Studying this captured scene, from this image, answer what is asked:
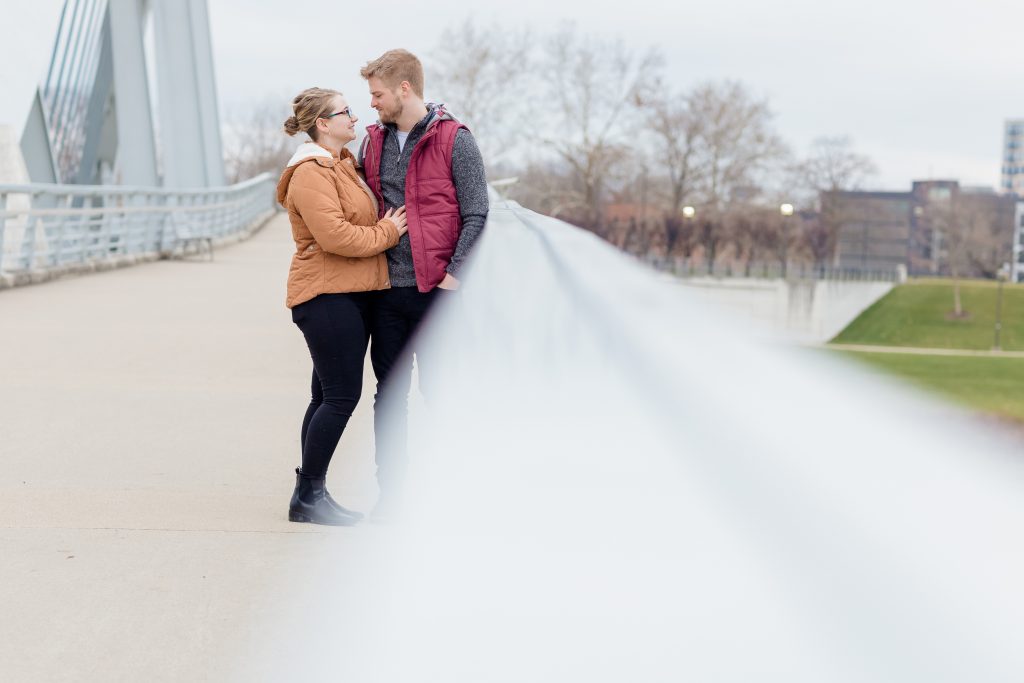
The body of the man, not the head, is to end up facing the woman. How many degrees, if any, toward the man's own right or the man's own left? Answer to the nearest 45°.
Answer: approximately 45° to the man's own right

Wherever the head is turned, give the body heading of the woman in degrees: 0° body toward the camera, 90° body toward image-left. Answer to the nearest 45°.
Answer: approximately 270°

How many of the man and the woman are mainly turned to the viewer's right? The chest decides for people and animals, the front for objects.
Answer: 1

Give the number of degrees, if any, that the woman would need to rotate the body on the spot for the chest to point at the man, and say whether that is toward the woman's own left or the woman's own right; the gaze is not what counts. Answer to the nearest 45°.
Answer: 0° — they already face them

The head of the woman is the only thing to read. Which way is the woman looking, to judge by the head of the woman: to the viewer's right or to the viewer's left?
to the viewer's right

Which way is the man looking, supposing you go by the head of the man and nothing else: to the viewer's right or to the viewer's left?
to the viewer's left

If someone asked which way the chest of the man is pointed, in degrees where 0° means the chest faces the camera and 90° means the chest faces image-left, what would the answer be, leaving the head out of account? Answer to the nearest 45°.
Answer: approximately 45°
